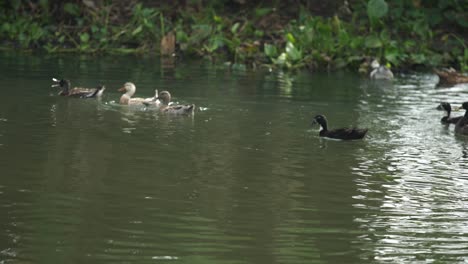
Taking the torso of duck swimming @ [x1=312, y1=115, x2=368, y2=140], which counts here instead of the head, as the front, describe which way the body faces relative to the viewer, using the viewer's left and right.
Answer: facing to the left of the viewer

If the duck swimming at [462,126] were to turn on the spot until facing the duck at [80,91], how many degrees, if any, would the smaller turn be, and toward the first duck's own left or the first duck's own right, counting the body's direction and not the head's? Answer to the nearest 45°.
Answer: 0° — it already faces it

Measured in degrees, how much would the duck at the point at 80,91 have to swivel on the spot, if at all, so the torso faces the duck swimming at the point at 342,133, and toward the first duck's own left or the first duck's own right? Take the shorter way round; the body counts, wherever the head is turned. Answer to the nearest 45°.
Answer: approximately 135° to the first duck's own left

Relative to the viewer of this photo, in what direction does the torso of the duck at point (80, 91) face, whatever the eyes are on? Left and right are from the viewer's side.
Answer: facing to the left of the viewer

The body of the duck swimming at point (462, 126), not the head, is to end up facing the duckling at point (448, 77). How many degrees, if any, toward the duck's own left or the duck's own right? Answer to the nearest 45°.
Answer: approximately 90° to the duck's own right

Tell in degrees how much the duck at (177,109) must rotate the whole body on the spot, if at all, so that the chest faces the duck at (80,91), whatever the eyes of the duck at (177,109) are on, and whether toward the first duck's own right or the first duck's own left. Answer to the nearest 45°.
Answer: approximately 45° to the first duck's own right

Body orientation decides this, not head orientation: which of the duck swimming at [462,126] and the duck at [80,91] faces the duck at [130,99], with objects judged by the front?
the duck swimming

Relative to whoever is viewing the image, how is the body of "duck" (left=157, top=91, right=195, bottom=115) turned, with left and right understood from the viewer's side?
facing to the left of the viewer

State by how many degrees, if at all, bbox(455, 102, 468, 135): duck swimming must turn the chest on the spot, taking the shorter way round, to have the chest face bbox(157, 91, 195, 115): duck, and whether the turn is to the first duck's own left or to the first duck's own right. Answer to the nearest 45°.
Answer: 0° — it already faces it

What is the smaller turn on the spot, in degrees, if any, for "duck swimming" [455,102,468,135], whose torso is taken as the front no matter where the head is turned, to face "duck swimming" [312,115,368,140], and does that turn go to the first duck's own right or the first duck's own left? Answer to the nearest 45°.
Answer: approximately 45° to the first duck's own left

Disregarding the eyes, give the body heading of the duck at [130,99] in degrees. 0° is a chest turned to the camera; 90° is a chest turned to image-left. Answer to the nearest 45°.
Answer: approximately 90°

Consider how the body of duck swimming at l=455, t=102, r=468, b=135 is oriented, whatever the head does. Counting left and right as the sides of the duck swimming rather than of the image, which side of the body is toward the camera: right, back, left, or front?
left
